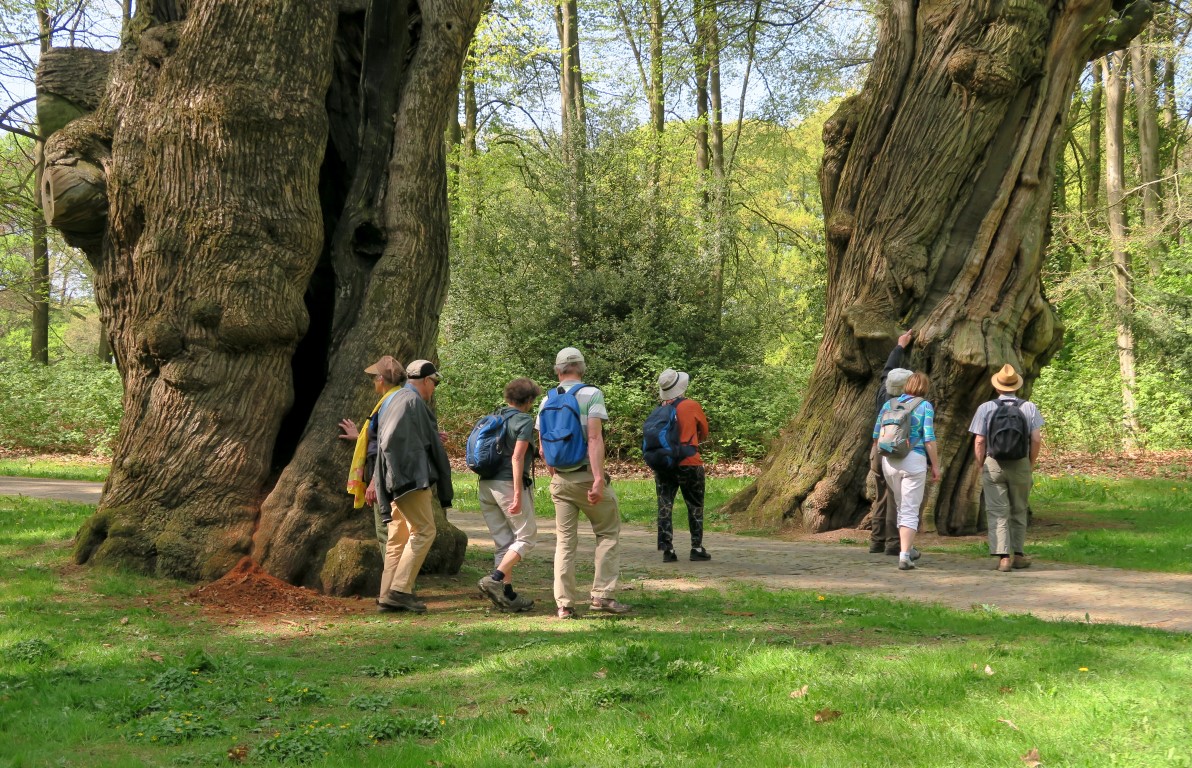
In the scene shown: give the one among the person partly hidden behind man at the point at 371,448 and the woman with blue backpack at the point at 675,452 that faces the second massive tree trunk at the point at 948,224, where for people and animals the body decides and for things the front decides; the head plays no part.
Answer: the woman with blue backpack

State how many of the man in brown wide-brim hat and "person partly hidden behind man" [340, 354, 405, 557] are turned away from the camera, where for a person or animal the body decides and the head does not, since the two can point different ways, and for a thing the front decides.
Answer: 1

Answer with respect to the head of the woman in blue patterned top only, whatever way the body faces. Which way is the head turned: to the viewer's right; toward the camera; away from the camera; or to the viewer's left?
away from the camera

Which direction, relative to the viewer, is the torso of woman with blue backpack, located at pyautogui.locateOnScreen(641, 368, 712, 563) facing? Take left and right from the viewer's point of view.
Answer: facing away from the viewer and to the right of the viewer

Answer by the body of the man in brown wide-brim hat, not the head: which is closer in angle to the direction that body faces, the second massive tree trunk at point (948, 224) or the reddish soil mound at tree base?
the second massive tree trunk

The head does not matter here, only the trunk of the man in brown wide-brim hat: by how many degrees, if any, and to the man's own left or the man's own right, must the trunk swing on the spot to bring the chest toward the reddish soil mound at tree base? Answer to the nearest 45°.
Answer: approximately 135° to the man's own left

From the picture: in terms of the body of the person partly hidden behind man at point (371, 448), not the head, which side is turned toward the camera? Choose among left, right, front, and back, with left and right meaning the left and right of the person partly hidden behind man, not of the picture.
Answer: left

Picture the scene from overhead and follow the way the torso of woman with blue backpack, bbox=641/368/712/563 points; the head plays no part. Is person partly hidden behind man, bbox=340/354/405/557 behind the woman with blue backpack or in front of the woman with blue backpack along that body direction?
behind

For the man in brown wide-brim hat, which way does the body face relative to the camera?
away from the camera

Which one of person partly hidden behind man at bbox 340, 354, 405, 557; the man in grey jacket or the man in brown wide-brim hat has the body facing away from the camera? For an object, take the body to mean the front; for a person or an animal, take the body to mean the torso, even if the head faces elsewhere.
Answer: the man in brown wide-brim hat
